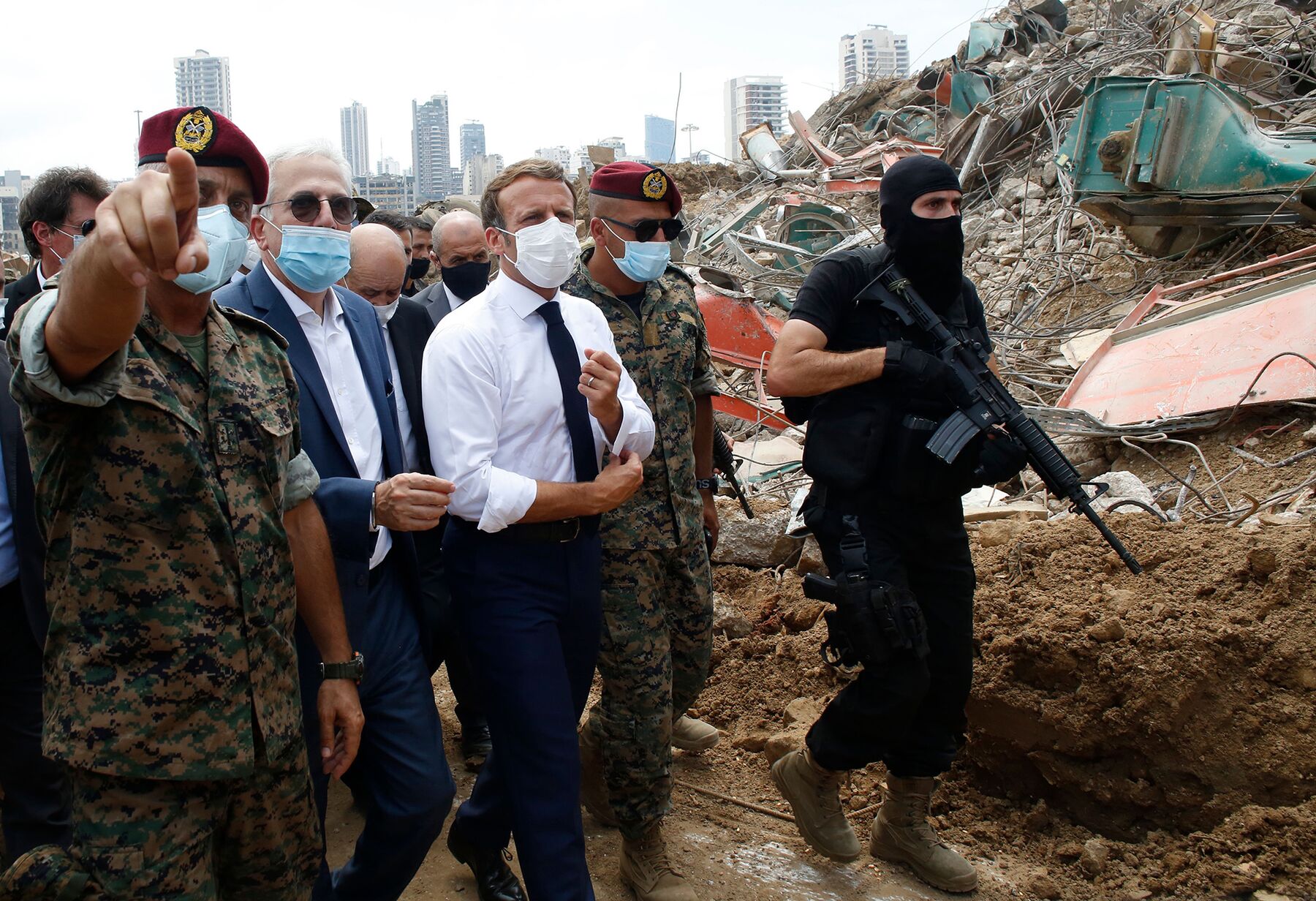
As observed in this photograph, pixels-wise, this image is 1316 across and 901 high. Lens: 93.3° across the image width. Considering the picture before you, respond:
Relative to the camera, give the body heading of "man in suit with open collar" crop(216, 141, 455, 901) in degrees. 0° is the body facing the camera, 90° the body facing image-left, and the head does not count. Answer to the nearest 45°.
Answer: approximately 315°

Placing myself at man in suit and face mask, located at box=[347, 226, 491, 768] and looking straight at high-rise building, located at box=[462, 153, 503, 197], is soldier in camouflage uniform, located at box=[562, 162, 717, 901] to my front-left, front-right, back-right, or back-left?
back-right

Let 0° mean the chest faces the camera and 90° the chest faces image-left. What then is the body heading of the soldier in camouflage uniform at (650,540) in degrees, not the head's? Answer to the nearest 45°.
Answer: approximately 315°

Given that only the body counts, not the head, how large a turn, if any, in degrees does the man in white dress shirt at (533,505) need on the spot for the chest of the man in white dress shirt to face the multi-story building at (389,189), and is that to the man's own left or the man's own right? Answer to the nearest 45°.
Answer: approximately 135° to the man's own left

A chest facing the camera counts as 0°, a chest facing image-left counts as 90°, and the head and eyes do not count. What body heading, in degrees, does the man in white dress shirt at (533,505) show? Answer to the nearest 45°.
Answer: approximately 315°

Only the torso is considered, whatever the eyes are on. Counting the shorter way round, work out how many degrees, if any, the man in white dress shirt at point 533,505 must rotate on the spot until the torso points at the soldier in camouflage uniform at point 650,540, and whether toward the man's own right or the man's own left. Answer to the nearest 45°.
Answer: approximately 90° to the man's own left

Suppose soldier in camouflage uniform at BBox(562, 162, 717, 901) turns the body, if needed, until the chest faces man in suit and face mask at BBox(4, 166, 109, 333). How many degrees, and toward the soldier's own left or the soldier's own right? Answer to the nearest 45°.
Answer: approximately 135° to the soldier's own right

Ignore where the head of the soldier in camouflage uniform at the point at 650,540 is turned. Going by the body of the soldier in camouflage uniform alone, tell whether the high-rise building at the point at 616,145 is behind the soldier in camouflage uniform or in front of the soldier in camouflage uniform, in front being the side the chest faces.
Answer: behind
